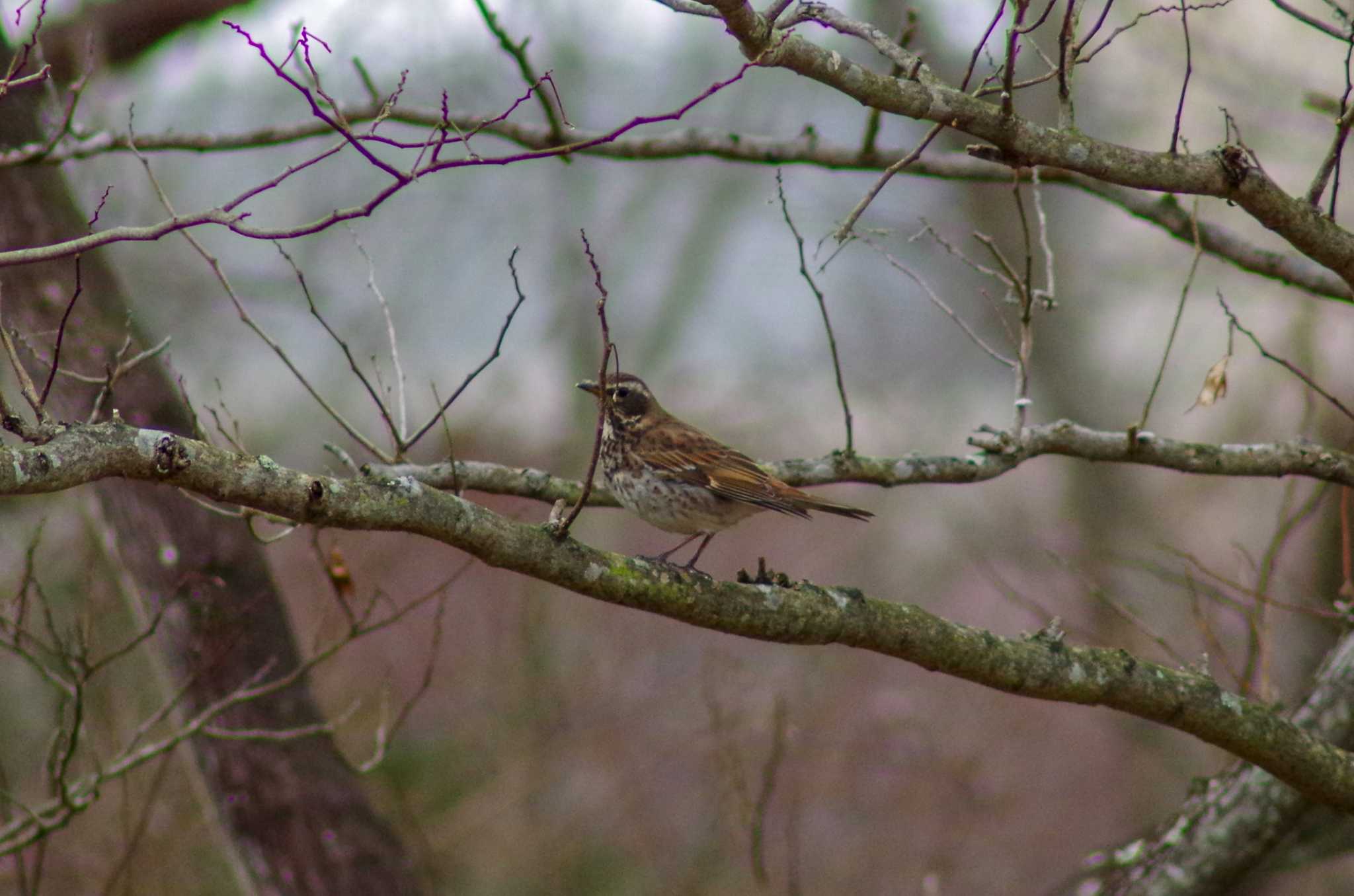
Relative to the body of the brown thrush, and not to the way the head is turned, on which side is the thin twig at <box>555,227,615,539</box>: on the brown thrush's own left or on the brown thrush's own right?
on the brown thrush's own left

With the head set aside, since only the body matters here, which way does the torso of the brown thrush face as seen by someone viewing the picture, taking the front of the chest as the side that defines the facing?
to the viewer's left
